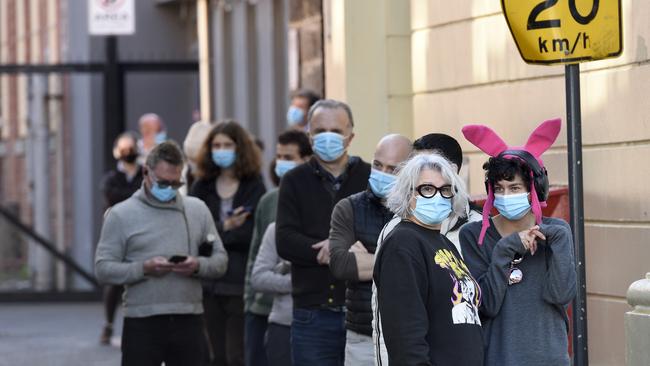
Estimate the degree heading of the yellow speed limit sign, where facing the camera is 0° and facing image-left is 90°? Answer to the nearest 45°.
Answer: approximately 0°

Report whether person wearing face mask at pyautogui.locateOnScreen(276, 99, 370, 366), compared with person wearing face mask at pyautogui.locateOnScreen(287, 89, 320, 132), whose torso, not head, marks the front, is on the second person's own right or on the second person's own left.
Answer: on the second person's own left

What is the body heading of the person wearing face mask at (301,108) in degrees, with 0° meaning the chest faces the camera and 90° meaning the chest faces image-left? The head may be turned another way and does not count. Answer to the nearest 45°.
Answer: approximately 45°

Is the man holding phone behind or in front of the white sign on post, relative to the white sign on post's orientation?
in front

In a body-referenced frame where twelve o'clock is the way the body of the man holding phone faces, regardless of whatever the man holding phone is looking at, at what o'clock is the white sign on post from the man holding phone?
The white sign on post is roughly at 6 o'clock from the man holding phone.

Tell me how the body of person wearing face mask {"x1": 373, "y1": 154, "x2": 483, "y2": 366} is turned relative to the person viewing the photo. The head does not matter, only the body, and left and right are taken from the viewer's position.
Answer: facing the viewer and to the right of the viewer

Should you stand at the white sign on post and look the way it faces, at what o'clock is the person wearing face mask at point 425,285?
The person wearing face mask is roughly at 12 o'clock from the white sign on post.
